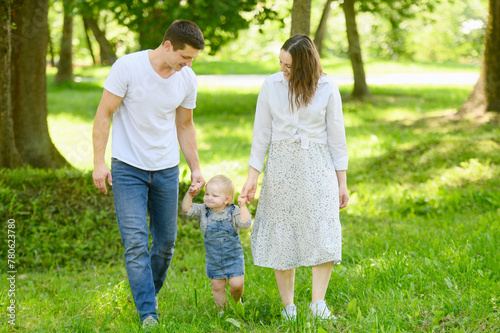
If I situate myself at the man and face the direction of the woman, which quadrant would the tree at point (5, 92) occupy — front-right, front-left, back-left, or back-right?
back-left

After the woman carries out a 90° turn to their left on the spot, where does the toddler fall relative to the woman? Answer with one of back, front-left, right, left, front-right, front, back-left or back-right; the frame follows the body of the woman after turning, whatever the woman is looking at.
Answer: back

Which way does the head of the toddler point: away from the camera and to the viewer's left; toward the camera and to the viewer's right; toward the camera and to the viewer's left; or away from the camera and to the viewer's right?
toward the camera and to the viewer's left

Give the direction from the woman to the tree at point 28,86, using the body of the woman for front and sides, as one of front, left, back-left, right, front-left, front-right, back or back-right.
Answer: back-right

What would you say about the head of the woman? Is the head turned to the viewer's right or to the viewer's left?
to the viewer's left

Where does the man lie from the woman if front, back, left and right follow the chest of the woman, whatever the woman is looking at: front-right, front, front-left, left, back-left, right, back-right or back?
right

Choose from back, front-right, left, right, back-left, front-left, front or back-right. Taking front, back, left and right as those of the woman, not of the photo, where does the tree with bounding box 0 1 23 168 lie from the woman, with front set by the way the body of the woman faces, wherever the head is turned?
back-right

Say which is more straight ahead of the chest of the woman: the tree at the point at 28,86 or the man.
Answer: the man

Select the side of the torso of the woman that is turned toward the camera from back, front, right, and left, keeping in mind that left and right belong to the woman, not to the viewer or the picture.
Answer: front

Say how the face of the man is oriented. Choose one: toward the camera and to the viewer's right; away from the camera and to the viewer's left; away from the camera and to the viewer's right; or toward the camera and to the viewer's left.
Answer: toward the camera and to the viewer's right
